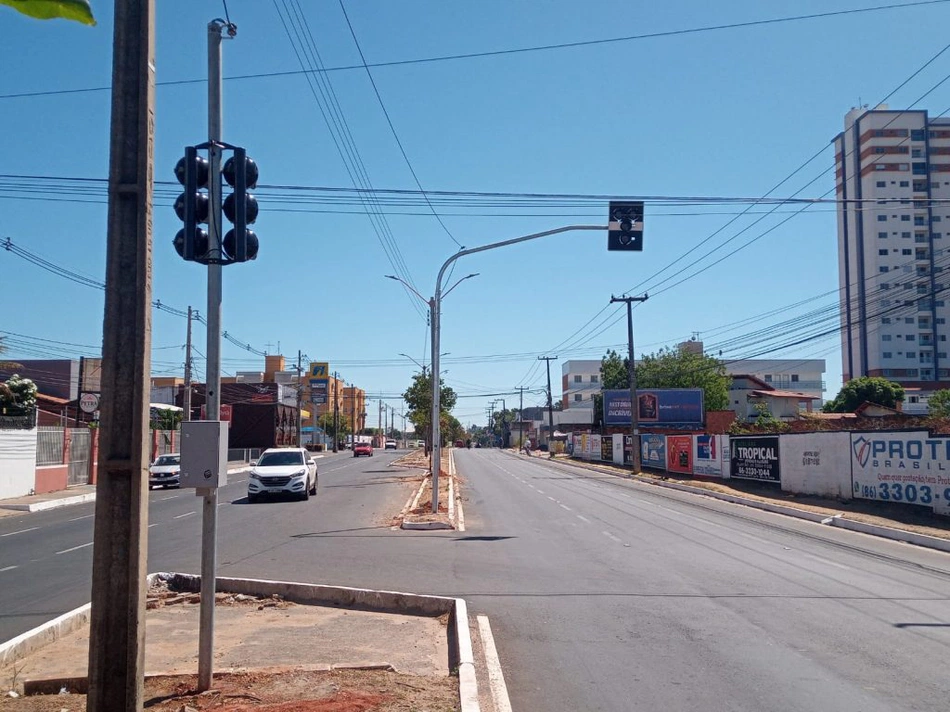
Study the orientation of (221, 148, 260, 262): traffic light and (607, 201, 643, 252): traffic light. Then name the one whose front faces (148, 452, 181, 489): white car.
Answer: (221, 148, 260, 262): traffic light

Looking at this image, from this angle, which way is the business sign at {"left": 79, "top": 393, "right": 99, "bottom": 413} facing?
toward the camera

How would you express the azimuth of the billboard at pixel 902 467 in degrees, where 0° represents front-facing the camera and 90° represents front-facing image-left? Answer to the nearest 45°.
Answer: approximately 45°

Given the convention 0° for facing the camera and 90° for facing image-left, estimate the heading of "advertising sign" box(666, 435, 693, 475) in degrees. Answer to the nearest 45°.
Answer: approximately 45°

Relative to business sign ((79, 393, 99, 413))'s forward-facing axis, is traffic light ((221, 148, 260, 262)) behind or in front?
in front

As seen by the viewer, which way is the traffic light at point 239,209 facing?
away from the camera

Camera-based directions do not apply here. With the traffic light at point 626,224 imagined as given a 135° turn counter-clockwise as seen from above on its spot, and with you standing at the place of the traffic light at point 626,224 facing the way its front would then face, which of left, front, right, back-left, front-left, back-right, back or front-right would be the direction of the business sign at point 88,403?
left

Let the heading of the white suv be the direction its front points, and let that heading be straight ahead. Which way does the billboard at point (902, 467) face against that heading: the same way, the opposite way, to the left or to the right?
to the right

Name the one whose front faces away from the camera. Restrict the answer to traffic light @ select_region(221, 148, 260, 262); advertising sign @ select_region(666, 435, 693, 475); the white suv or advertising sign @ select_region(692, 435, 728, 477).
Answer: the traffic light

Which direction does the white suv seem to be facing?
toward the camera

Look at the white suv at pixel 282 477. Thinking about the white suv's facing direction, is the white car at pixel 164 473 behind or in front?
behind

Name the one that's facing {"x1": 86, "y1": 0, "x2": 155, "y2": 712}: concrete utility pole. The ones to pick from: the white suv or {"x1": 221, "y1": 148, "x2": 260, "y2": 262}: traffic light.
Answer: the white suv

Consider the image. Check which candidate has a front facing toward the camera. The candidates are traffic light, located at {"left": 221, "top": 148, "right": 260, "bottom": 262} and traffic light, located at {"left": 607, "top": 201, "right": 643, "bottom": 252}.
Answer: traffic light, located at {"left": 607, "top": 201, "right": 643, "bottom": 252}

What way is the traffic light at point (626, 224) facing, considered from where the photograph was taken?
facing the viewer
